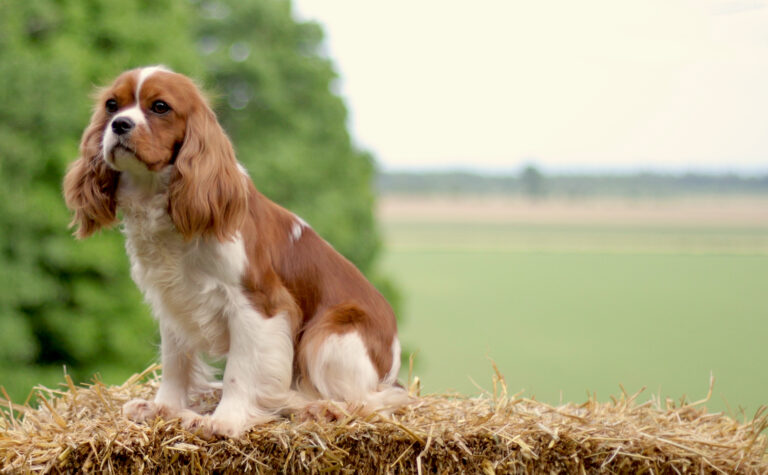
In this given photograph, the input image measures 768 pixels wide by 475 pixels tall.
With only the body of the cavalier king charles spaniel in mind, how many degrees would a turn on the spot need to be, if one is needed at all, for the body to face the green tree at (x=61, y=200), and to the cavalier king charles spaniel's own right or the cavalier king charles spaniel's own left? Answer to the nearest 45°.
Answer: approximately 135° to the cavalier king charles spaniel's own right

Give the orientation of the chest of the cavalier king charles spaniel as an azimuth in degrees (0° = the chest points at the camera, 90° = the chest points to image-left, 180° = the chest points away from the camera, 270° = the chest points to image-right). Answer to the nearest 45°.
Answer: approximately 45°
